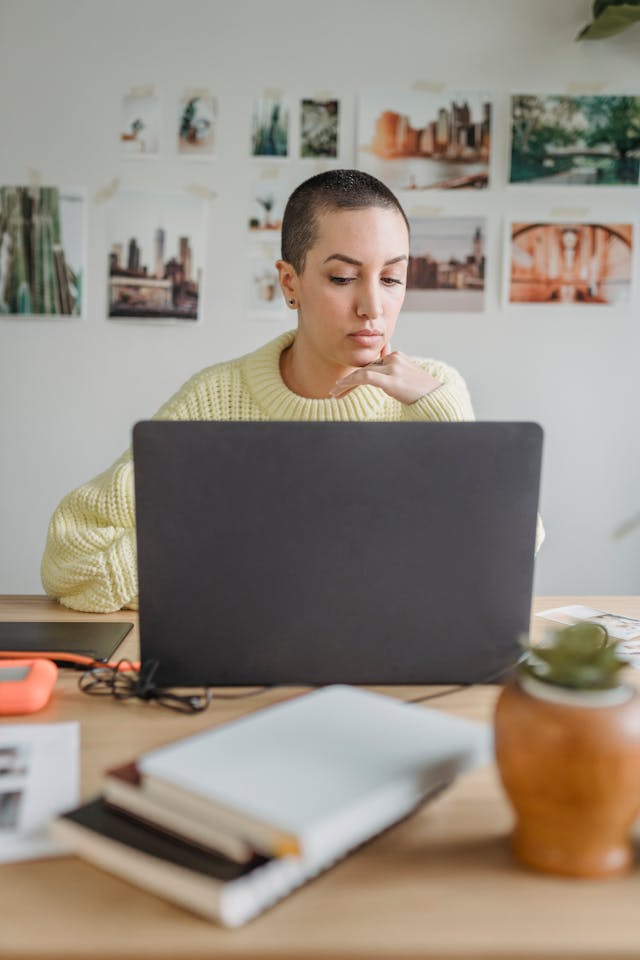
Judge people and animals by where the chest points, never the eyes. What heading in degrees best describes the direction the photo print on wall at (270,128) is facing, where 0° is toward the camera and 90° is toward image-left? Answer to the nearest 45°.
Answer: approximately 0°

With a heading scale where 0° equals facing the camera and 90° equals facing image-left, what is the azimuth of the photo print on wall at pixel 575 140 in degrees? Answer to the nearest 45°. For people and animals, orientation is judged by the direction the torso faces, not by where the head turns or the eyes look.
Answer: approximately 0°

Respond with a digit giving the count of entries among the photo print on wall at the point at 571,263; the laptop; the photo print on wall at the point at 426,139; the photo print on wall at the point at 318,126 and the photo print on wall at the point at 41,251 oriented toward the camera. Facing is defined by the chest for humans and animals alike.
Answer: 4

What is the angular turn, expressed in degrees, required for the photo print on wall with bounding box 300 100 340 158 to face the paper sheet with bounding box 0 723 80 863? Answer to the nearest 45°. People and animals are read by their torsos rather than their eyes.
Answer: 0° — it already faces it

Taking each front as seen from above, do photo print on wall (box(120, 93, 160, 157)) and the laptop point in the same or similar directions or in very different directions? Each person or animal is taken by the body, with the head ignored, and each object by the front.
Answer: very different directions

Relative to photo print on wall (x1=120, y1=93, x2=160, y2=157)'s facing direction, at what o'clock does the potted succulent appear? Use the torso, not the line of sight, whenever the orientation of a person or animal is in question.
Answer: The potted succulent is roughly at 12 o'clock from the photo print on wall.

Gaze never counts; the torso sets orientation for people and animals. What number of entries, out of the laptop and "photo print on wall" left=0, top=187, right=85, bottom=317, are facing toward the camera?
1
